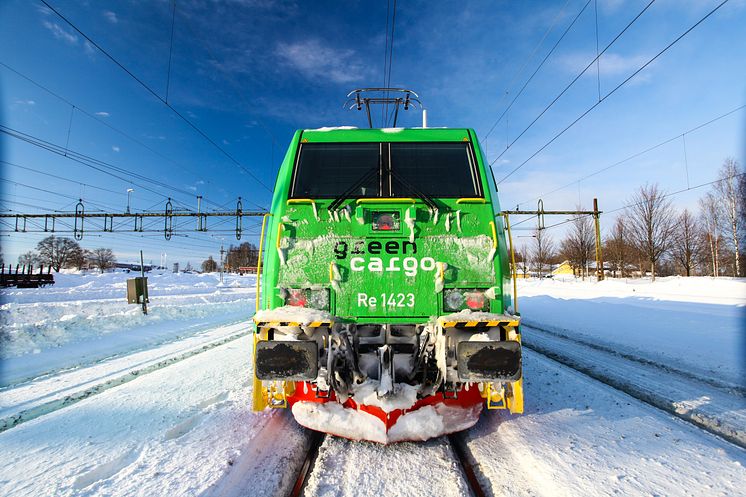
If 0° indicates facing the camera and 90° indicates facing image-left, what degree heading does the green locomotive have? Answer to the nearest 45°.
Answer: approximately 0°

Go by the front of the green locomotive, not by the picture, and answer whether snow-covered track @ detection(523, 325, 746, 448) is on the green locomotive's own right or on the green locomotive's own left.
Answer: on the green locomotive's own left

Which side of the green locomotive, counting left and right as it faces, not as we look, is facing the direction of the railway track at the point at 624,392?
left

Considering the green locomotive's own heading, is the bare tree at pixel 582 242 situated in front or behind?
behind

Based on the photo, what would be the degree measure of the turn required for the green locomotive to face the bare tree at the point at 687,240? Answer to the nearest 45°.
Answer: approximately 135° to its left
